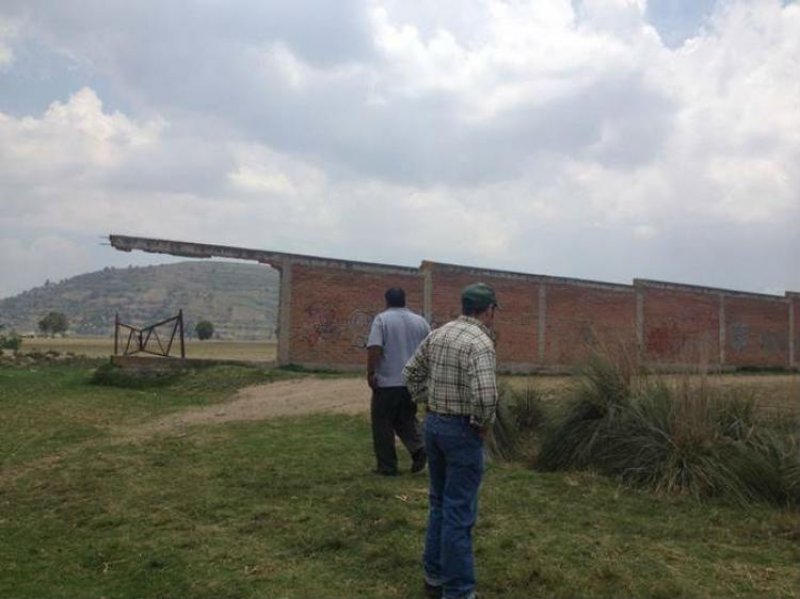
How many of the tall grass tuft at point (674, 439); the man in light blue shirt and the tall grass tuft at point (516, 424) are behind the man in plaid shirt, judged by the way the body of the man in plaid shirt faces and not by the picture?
0

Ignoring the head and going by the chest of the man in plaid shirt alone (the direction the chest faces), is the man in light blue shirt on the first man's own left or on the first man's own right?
on the first man's own left

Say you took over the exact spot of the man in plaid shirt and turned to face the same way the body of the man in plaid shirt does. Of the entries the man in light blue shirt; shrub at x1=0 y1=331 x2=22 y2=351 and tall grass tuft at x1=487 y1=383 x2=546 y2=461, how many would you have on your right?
0

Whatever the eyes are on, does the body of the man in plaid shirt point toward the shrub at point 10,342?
no

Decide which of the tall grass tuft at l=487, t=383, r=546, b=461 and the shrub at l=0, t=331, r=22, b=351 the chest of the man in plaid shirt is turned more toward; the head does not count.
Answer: the tall grass tuft

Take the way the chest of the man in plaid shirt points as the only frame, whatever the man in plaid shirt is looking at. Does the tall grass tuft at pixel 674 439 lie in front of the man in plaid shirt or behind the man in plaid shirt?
in front

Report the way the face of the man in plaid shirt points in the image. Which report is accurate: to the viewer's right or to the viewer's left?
to the viewer's right

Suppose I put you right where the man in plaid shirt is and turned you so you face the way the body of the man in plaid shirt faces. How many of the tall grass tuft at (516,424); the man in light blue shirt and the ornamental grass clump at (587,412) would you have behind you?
0

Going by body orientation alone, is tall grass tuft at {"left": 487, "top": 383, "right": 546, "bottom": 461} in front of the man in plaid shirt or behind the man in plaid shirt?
in front

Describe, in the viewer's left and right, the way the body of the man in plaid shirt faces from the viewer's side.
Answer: facing away from the viewer and to the right of the viewer
